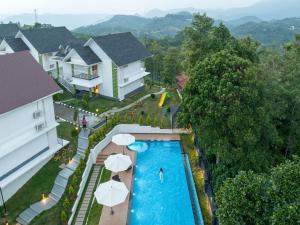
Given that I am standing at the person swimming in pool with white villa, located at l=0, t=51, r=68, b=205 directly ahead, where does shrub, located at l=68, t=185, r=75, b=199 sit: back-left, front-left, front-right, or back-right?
front-left

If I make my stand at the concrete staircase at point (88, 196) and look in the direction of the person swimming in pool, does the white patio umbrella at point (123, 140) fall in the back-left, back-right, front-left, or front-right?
front-left

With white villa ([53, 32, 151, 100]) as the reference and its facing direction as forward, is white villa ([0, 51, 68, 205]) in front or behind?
in front

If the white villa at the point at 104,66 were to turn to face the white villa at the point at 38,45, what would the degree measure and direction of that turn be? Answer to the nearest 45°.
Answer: approximately 90° to its right

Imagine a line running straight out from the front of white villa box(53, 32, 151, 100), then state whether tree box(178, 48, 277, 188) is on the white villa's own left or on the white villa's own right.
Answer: on the white villa's own left

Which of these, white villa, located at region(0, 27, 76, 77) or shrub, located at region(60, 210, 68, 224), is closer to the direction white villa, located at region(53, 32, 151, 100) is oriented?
the shrub

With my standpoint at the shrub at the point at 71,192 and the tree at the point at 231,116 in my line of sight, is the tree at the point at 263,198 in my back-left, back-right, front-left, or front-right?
front-right

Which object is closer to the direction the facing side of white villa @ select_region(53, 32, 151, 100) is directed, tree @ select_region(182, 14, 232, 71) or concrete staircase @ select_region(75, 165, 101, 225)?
the concrete staircase

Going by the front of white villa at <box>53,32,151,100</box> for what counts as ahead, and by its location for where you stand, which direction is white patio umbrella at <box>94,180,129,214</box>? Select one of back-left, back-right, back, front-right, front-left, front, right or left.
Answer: front-left

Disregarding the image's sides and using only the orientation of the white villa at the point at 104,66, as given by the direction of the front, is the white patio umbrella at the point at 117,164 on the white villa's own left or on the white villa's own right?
on the white villa's own left

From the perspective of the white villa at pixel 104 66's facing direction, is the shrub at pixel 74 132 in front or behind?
in front
